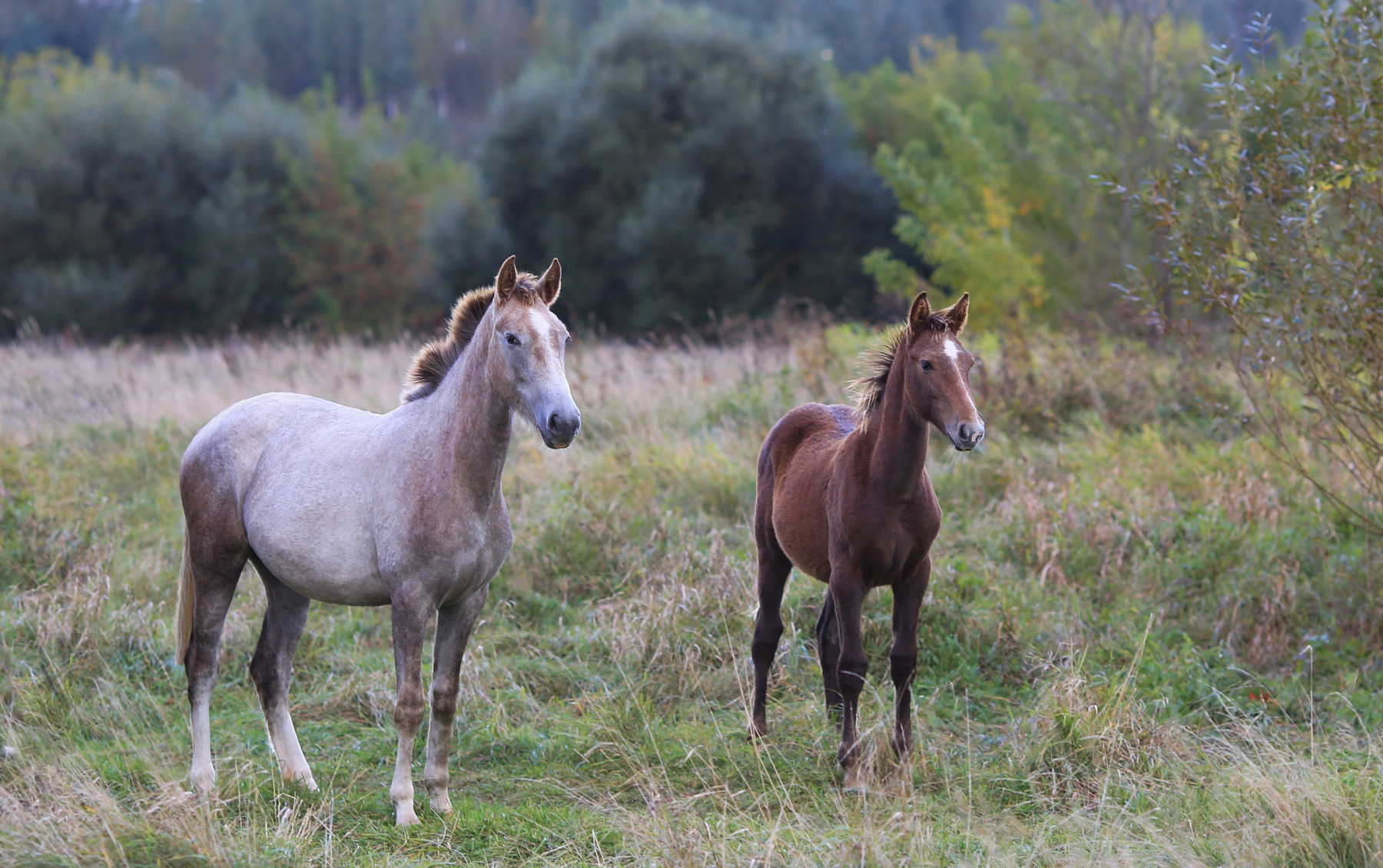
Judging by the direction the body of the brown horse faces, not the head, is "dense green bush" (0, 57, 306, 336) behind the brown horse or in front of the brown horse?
behind

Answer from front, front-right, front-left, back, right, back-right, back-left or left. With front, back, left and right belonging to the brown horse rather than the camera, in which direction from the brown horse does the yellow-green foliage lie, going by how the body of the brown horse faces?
back-left

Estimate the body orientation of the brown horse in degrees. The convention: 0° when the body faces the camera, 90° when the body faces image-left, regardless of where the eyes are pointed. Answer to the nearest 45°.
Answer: approximately 315°

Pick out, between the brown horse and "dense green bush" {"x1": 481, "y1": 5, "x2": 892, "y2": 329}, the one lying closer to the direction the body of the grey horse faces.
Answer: the brown horse

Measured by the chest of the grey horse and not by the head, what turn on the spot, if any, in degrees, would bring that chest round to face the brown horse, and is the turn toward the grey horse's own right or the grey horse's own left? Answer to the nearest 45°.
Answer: approximately 45° to the grey horse's own left

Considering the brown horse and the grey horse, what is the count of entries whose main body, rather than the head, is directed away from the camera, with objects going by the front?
0

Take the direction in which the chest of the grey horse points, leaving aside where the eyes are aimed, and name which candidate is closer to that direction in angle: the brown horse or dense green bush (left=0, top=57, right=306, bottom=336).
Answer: the brown horse

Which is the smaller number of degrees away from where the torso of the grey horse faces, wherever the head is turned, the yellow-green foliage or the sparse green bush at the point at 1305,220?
the sparse green bush

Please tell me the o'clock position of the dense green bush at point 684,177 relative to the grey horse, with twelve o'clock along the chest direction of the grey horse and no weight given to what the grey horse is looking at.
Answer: The dense green bush is roughly at 8 o'clock from the grey horse.

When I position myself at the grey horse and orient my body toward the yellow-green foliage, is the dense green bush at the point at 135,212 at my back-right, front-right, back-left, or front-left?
front-left

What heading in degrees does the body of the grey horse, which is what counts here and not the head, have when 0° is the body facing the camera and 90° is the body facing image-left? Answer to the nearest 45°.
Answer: approximately 315°

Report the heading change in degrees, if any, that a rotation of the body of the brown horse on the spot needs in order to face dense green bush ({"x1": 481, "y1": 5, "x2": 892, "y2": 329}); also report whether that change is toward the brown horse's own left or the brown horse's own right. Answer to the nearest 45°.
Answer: approximately 135° to the brown horse's own left

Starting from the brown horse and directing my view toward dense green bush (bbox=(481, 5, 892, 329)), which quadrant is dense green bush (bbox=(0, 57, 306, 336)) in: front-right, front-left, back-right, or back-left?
front-left

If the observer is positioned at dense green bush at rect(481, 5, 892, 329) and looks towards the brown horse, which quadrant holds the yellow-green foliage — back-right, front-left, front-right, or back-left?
front-left

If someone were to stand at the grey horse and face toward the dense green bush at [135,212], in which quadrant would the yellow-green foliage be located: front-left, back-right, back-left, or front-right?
front-right

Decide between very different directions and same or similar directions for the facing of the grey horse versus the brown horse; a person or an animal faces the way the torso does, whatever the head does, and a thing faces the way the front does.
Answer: same or similar directions
